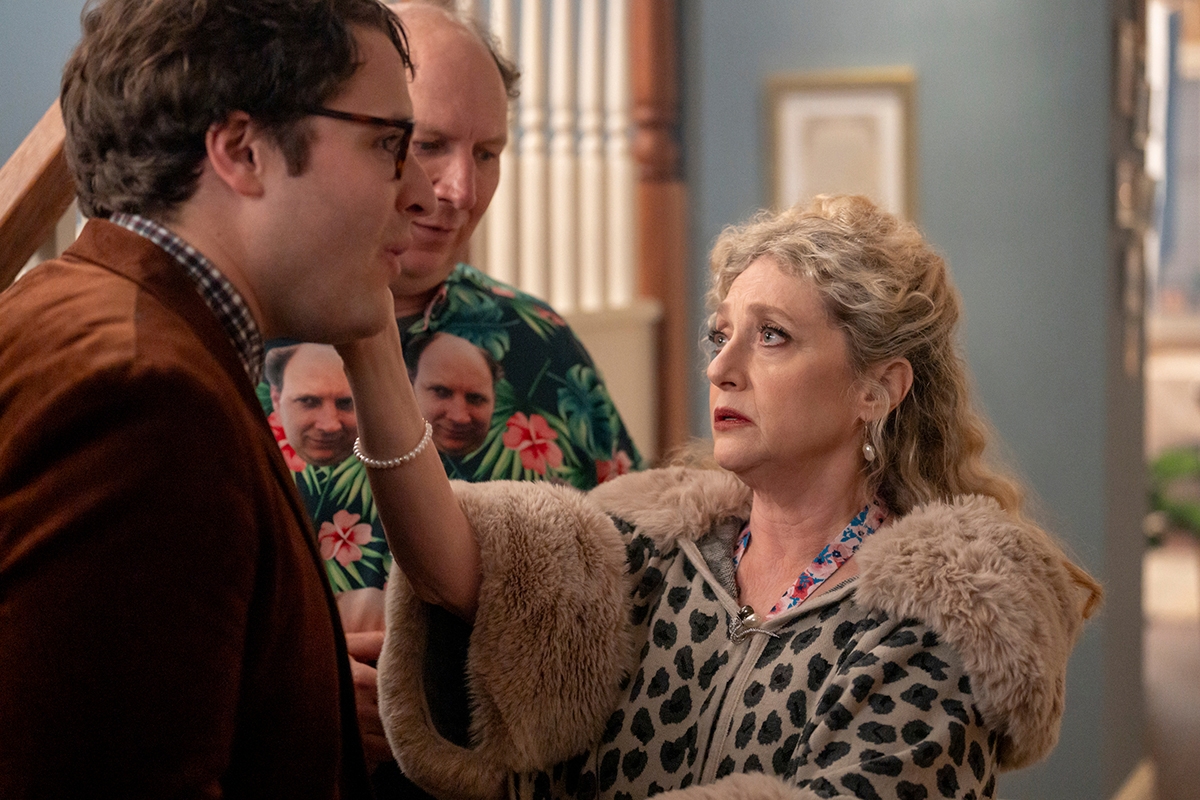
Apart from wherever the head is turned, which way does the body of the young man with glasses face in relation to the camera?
to the viewer's right

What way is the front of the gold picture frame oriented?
toward the camera

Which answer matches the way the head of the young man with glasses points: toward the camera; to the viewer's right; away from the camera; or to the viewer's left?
to the viewer's right

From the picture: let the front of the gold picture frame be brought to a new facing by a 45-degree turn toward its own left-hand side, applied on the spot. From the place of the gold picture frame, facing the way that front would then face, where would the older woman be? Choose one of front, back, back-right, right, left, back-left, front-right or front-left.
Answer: front-right

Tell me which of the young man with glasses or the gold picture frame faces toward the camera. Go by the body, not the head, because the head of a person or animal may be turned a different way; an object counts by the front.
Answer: the gold picture frame

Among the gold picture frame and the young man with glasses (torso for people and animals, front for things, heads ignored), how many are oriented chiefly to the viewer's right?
1

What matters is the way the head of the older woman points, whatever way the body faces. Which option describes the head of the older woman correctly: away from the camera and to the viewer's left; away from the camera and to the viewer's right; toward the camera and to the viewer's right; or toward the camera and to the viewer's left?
toward the camera and to the viewer's left

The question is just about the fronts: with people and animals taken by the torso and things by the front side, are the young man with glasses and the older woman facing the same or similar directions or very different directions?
very different directions

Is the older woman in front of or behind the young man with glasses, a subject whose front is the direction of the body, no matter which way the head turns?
in front

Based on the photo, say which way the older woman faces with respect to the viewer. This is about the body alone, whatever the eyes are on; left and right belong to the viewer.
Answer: facing the viewer and to the left of the viewer
